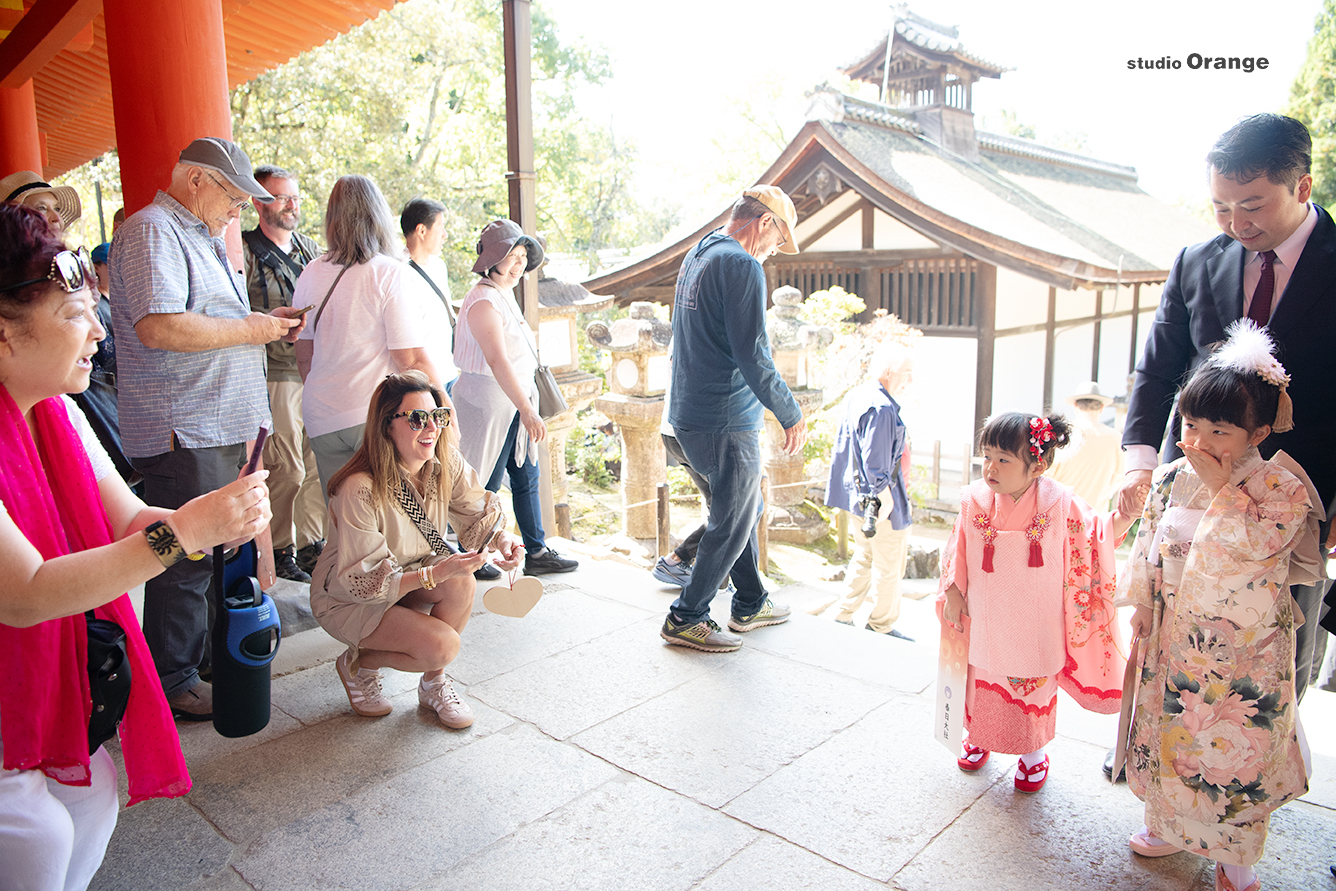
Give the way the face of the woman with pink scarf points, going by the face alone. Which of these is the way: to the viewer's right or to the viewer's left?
to the viewer's right

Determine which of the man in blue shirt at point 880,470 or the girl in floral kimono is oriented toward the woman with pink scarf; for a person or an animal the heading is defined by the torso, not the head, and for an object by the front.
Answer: the girl in floral kimono

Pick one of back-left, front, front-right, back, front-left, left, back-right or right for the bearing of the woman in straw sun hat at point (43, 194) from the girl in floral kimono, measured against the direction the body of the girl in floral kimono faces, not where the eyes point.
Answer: front-right

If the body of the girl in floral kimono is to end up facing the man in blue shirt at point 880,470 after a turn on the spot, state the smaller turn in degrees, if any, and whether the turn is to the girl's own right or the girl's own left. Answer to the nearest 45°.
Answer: approximately 90° to the girl's own right

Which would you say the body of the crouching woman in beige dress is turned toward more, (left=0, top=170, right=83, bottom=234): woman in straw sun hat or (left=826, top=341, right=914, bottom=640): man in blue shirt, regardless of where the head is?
the man in blue shirt

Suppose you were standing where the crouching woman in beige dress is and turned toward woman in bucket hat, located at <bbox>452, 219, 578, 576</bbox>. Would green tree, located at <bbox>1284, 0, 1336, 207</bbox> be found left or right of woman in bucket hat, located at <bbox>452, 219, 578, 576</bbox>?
right

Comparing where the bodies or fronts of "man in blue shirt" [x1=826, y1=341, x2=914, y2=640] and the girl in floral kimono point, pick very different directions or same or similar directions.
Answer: very different directions

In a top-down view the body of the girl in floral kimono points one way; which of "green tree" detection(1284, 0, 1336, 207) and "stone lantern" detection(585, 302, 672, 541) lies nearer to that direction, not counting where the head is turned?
the stone lantern

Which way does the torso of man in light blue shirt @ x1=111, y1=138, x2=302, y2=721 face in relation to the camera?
to the viewer's right

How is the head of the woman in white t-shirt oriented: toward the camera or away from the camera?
away from the camera

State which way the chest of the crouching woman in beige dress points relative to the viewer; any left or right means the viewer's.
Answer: facing the viewer and to the right of the viewer

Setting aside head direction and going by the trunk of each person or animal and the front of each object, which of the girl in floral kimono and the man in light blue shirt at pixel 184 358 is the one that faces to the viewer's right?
the man in light blue shirt

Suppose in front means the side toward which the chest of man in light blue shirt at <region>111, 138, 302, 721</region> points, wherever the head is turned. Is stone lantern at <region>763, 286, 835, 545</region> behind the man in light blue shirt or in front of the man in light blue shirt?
in front

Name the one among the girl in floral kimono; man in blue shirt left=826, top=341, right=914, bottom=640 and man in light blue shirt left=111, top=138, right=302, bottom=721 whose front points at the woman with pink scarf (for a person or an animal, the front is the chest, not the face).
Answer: the girl in floral kimono
